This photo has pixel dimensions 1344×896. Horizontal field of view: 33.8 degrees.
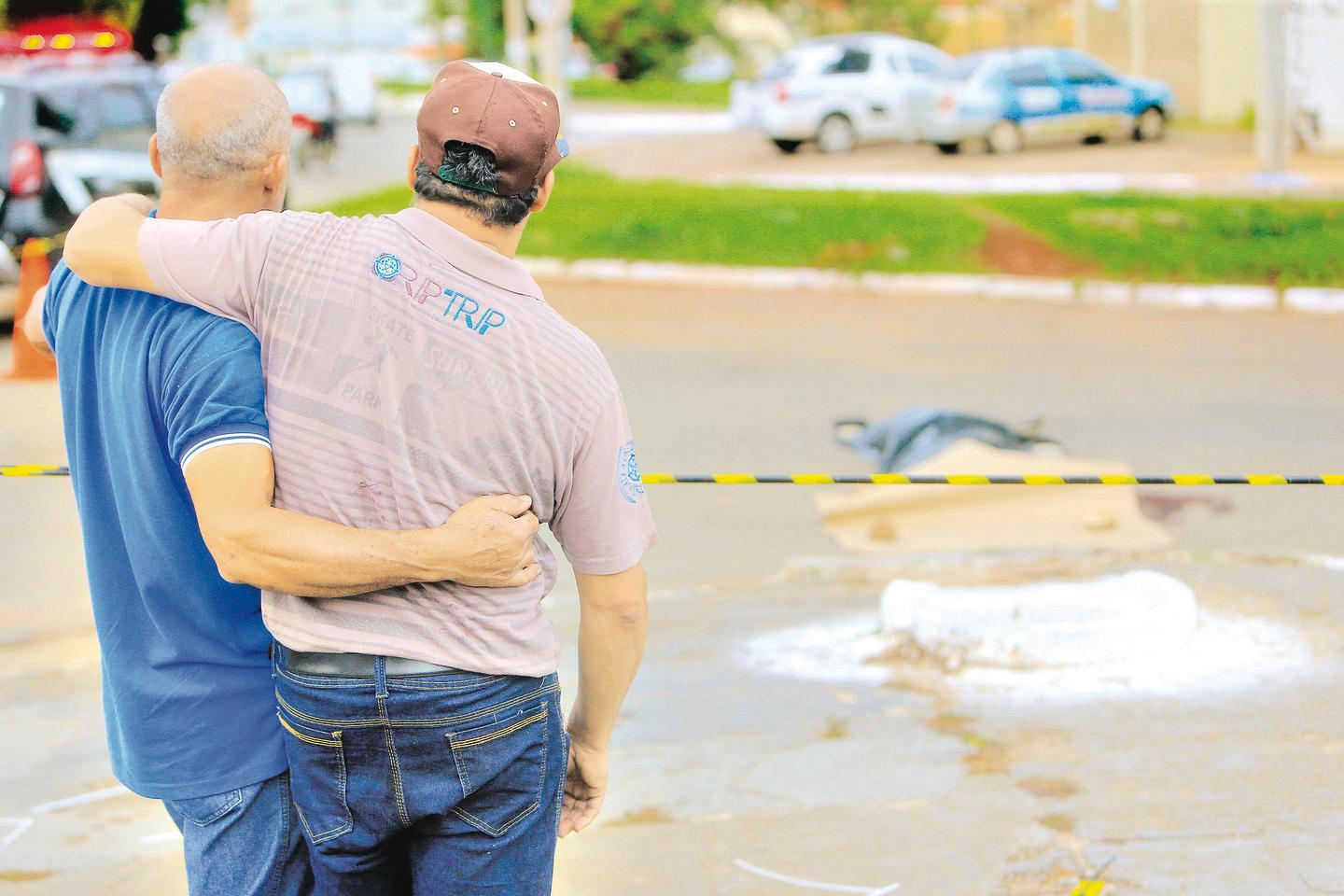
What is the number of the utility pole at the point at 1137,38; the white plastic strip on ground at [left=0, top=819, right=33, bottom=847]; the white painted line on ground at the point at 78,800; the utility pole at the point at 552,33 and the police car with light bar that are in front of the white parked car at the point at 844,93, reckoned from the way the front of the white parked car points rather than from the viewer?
1

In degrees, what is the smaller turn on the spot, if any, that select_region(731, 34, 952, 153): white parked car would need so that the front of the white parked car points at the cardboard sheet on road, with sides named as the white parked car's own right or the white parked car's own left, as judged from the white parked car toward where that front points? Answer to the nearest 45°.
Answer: approximately 135° to the white parked car's own right

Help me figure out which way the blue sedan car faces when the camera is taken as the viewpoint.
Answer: facing away from the viewer and to the right of the viewer

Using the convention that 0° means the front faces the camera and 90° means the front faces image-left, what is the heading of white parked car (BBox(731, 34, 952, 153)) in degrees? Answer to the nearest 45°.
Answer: approximately 225°

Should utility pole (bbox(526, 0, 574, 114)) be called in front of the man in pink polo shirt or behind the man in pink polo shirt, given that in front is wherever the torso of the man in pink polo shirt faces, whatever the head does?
in front

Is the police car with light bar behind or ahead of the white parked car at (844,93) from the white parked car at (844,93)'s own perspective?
behind

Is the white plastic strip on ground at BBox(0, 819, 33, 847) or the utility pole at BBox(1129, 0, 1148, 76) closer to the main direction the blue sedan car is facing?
the utility pole

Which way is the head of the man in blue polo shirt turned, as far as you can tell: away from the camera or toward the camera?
away from the camera

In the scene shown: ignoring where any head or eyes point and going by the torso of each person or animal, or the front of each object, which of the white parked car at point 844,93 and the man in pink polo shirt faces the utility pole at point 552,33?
the man in pink polo shirt

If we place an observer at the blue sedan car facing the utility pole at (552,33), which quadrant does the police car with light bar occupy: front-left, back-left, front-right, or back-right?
front-left

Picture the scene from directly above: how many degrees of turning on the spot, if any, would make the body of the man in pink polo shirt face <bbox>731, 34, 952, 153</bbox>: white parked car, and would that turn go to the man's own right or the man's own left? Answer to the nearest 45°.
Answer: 0° — they already face it

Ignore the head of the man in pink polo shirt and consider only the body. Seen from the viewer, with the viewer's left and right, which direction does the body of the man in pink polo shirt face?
facing away from the viewer

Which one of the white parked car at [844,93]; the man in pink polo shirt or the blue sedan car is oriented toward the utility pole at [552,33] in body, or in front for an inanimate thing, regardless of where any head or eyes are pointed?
the man in pink polo shirt
